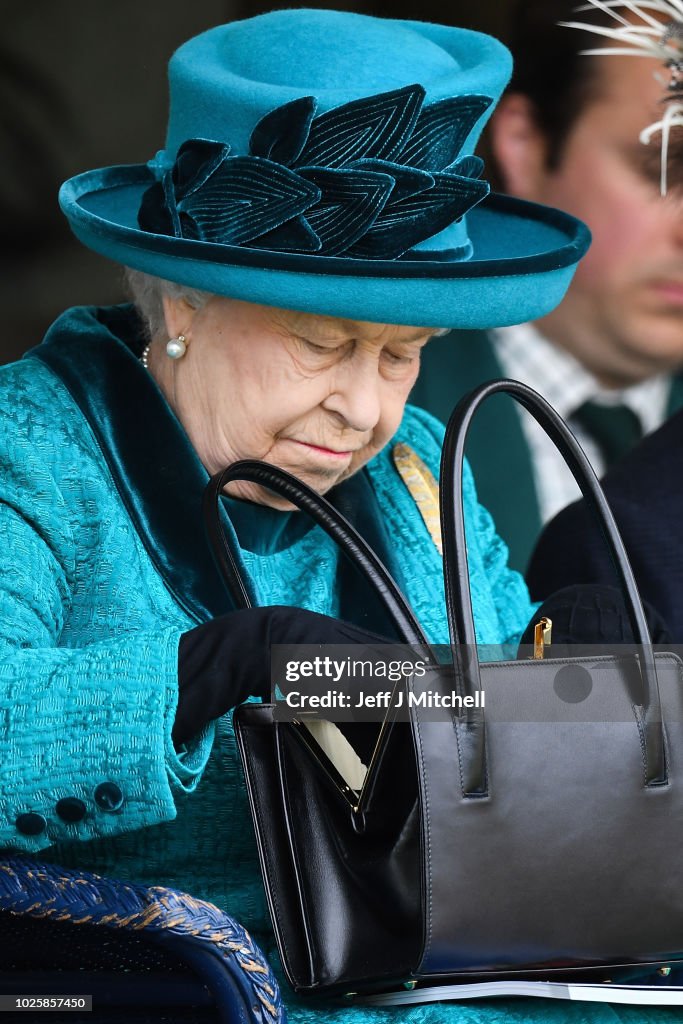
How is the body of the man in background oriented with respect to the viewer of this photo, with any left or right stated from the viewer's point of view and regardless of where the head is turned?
facing the viewer and to the right of the viewer

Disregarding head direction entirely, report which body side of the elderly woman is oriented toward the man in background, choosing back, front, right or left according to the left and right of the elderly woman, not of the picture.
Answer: left

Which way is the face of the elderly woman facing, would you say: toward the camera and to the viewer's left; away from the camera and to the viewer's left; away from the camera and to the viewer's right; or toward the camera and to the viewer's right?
toward the camera and to the viewer's right

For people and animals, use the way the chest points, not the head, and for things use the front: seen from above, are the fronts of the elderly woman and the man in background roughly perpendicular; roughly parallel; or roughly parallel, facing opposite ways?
roughly parallel

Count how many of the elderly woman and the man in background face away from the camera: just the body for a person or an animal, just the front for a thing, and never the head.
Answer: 0

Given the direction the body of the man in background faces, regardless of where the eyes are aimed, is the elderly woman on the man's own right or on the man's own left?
on the man's own right
